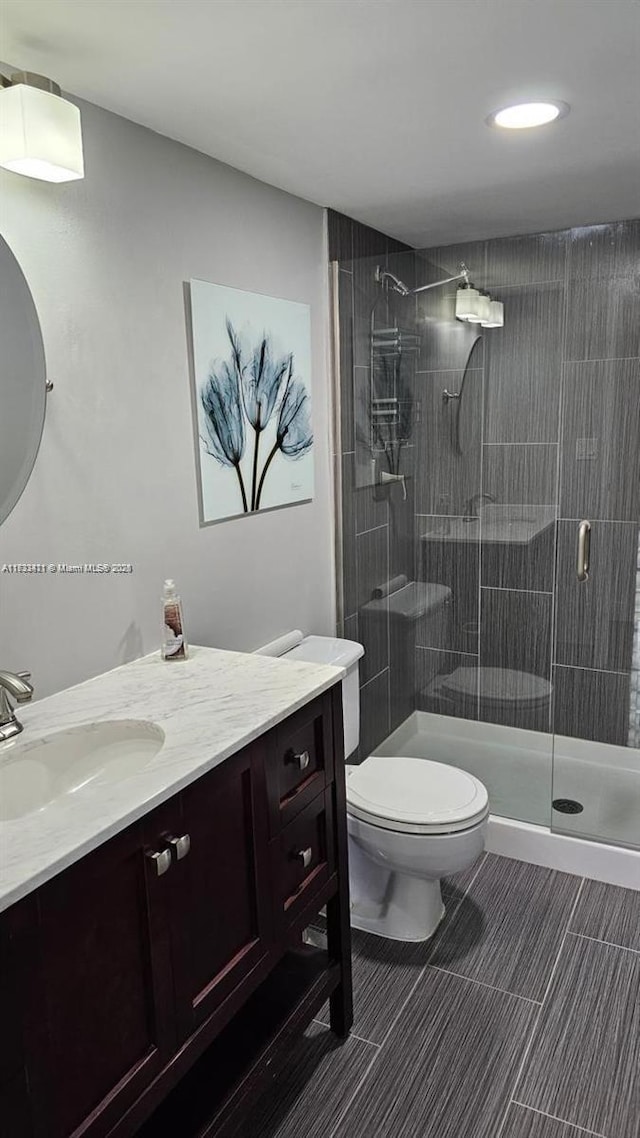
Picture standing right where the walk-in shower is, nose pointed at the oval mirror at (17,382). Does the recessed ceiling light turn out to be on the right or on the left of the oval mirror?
left

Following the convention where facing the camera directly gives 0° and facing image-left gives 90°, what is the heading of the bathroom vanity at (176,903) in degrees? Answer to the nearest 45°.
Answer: approximately 315°

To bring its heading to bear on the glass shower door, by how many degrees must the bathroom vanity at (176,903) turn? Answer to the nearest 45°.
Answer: approximately 90° to its left

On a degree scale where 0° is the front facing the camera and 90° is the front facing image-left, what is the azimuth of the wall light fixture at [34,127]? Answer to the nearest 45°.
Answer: approximately 315°

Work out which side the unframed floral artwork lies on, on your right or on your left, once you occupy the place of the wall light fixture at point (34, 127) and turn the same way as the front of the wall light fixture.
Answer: on your left

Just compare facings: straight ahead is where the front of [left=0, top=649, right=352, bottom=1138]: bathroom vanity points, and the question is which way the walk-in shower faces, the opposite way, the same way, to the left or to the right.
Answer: to the right
